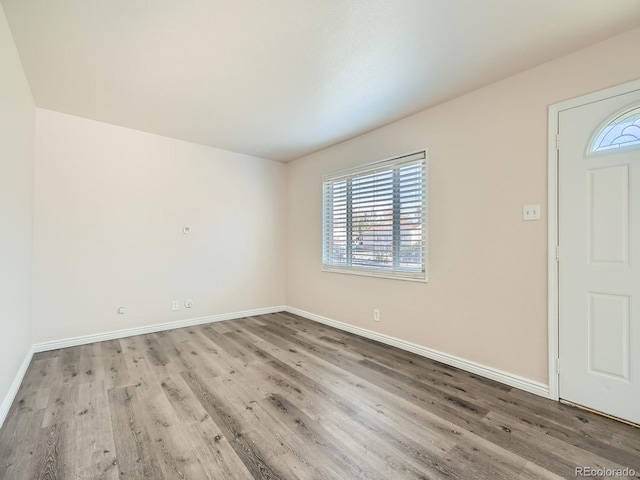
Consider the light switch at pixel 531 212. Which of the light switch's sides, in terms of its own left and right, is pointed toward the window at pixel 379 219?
right
